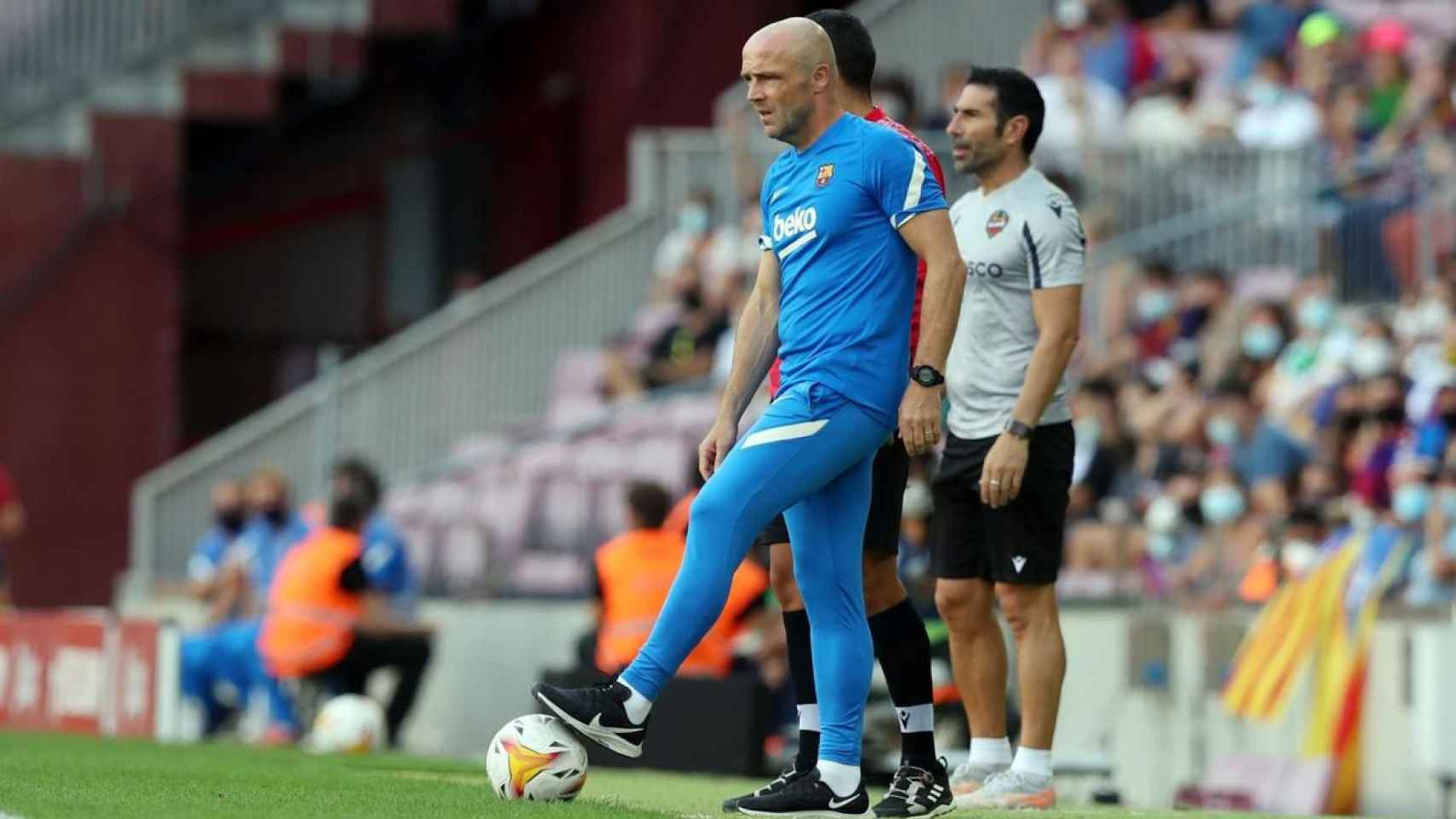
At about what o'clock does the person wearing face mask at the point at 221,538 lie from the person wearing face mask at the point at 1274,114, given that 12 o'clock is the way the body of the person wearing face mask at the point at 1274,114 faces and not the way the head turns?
the person wearing face mask at the point at 221,538 is roughly at 1 o'clock from the person wearing face mask at the point at 1274,114.

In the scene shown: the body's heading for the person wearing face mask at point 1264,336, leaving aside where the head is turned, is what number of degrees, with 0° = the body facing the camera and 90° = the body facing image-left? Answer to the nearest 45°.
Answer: approximately 45°

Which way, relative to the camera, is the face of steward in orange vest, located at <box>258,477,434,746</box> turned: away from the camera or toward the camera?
away from the camera

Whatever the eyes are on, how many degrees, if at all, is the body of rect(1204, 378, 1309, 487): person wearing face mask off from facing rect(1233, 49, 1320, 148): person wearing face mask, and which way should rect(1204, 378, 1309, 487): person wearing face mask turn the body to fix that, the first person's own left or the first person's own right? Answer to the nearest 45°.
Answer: approximately 135° to the first person's own right

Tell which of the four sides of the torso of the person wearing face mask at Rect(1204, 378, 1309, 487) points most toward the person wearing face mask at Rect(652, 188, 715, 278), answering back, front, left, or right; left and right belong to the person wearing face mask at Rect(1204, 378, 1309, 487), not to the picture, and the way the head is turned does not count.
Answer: right

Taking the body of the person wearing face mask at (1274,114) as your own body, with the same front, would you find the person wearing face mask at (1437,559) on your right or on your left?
on your left

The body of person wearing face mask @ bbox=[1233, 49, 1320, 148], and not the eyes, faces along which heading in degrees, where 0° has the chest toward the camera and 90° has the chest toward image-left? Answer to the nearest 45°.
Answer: approximately 45°

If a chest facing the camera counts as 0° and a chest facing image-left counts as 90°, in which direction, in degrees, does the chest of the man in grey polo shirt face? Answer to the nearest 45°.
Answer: approximately 45°
